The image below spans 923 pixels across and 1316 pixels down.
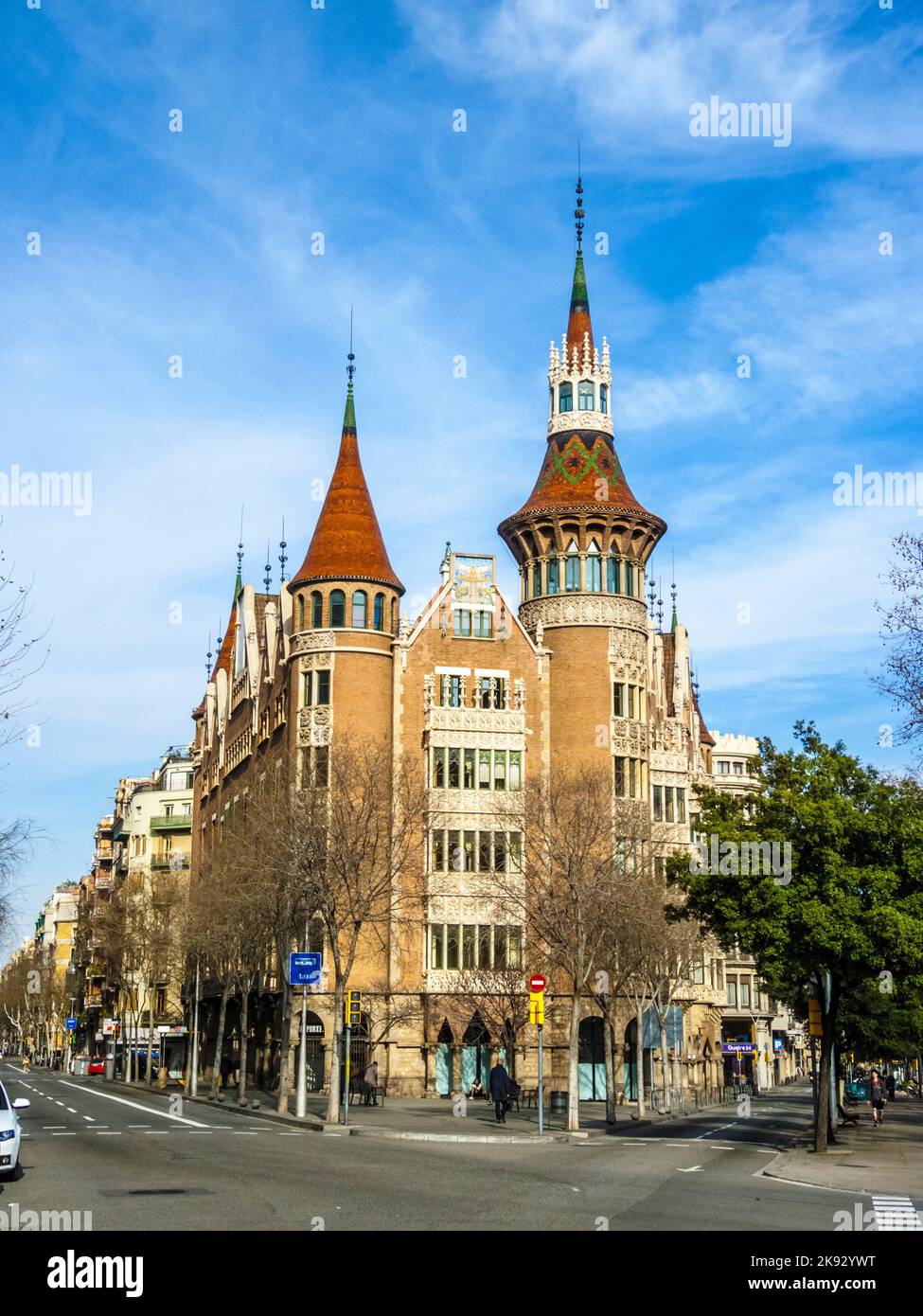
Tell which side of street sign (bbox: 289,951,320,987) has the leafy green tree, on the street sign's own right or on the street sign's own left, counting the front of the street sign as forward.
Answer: on the street sign's own left

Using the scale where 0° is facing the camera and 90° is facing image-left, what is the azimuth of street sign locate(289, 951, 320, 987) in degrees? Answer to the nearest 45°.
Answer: approximately 0°

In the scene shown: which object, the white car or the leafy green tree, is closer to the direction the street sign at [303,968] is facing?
the white car

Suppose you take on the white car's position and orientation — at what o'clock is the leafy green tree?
The leafy green tree is roughly at 8 o'clock from the white car.

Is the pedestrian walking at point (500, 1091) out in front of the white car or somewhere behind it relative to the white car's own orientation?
behind

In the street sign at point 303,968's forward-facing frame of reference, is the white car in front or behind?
in front

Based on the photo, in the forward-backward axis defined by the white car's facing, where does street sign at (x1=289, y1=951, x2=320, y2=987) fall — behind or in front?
behind

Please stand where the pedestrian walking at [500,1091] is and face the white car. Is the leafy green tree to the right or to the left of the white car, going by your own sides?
left

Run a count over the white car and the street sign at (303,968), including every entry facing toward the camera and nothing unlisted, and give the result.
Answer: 2
